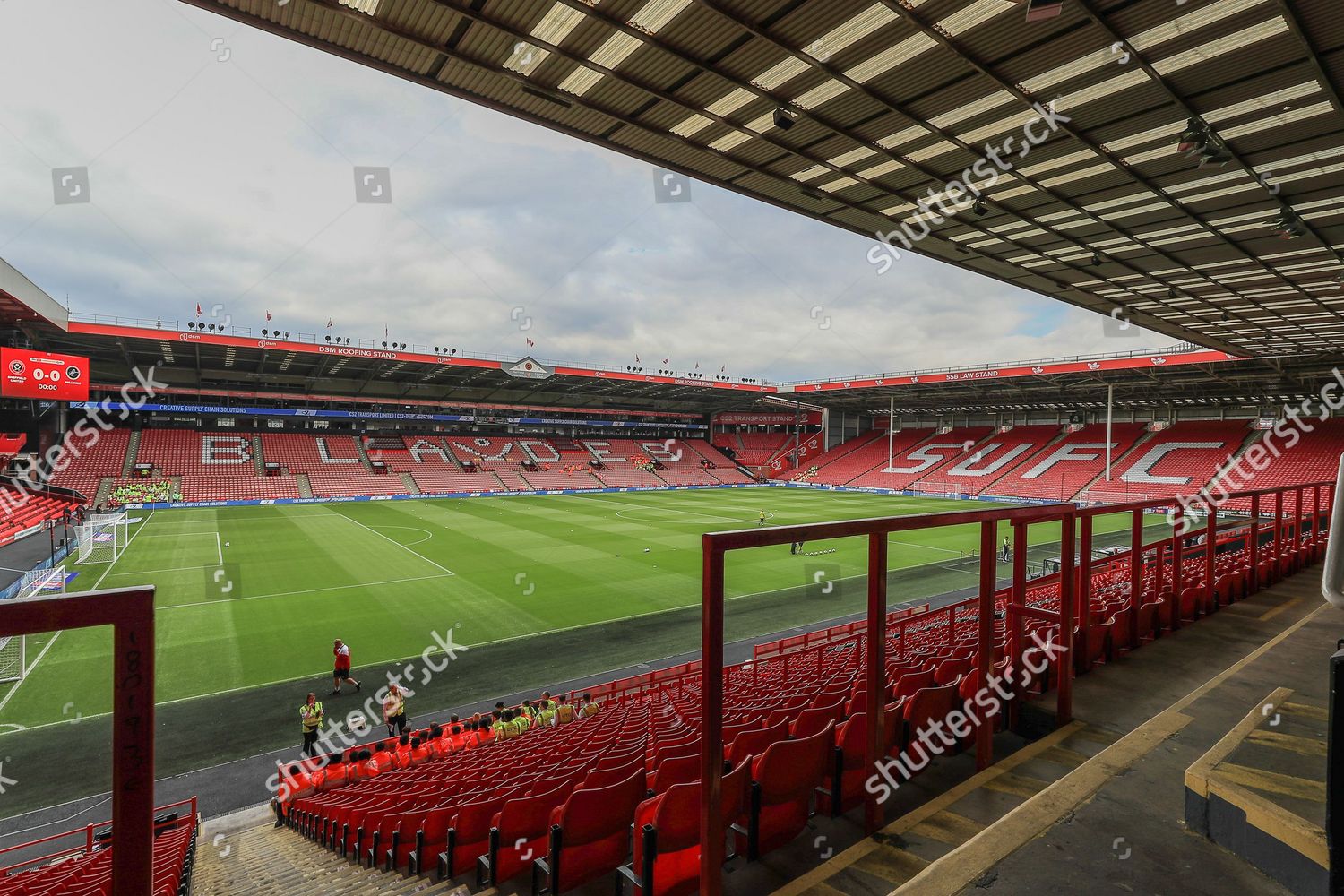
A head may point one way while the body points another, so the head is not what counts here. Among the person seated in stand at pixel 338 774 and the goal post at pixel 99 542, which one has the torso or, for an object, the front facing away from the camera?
the person seated in stand

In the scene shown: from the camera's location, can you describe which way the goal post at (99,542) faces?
facing to the right of the viewer

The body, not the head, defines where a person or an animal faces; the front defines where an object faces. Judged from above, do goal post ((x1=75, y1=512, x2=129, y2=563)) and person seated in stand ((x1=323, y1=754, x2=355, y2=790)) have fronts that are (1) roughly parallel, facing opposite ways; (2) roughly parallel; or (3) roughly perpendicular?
roughly perpendicular

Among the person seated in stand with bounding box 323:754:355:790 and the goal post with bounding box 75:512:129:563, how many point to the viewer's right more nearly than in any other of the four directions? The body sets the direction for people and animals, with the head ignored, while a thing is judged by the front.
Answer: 1

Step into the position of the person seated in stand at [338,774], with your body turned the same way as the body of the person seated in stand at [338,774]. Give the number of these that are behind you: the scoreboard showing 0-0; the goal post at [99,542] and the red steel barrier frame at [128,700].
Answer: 1

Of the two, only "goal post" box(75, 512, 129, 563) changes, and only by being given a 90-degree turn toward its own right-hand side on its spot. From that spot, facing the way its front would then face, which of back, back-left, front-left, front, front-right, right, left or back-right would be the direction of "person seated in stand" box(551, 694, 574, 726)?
front

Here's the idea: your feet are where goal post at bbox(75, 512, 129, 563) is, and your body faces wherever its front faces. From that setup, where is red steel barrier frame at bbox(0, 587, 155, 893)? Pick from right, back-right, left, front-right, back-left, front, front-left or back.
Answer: right

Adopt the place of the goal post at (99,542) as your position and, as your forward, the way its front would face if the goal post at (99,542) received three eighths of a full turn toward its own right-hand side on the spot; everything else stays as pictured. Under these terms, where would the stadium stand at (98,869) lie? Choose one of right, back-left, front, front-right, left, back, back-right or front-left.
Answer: front-left

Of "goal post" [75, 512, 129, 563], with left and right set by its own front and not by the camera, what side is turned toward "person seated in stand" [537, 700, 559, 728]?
right

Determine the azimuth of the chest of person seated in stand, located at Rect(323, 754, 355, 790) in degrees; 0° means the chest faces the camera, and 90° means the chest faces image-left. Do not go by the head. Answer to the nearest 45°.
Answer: approximately 180°

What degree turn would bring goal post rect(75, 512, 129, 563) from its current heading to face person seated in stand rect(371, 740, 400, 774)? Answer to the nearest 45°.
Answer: approximately 90° to its right
